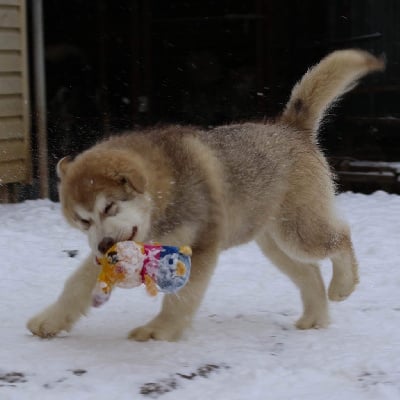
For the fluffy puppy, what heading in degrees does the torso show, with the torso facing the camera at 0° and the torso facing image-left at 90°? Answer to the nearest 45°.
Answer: approximately 90°
